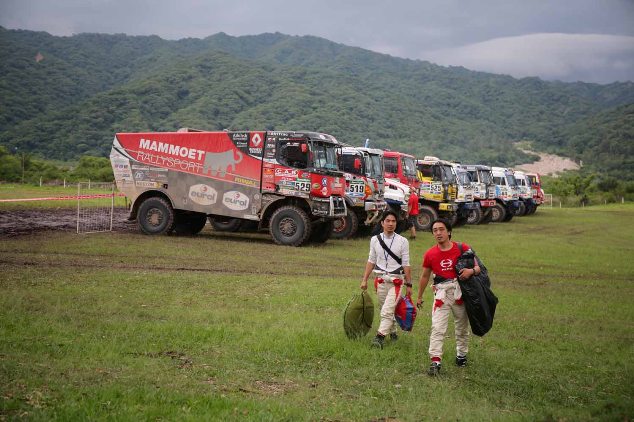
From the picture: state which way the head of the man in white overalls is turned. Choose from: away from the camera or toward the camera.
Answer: toward the camera

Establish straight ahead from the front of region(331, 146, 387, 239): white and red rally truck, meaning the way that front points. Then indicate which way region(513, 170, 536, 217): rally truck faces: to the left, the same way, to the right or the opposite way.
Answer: the same way

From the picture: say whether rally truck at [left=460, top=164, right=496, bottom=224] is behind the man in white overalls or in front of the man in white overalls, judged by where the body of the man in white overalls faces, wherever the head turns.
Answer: behind

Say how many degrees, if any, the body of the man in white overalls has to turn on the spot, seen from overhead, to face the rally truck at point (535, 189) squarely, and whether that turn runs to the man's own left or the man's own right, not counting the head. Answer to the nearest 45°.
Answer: approximately 180°

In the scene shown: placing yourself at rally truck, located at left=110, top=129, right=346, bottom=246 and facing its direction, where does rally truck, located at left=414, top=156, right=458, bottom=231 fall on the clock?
rally truck, located at left=414, top=156, right=458, bottom=231 is roughly at 9 o'clock from rally truck, located at left=110, top=129, right=346, bottom=246.

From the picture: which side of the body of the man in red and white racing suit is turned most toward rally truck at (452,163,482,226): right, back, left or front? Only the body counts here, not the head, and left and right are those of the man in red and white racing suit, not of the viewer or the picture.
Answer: back

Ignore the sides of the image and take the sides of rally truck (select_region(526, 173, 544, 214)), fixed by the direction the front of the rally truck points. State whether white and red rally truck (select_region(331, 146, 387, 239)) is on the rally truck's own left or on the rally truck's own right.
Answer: on the rally truck's own right

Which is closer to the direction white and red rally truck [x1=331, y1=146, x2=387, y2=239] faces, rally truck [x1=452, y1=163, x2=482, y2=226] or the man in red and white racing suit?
the man in red and white racing suit

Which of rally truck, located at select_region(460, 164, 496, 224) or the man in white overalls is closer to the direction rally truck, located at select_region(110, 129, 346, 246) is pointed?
the man in white overalls

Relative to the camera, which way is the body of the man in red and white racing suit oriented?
toward the camera

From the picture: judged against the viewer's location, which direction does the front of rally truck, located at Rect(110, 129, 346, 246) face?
facing the viewer and to the right of the viewer

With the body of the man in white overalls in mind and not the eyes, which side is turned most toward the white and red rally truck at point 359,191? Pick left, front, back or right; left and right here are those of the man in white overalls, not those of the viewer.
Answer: back

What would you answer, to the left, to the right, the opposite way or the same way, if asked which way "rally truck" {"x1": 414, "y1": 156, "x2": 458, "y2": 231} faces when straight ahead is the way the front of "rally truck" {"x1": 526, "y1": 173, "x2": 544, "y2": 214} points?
the same way

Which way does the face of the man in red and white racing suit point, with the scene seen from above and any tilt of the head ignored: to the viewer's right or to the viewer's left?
to the viewer's left

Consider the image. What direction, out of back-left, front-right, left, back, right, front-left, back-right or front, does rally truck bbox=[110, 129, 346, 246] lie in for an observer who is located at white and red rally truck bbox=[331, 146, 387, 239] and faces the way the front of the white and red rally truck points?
right

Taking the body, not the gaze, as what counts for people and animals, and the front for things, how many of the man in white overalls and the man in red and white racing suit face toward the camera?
2

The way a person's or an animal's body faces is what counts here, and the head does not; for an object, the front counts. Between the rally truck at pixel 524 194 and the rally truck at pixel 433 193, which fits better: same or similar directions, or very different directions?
same or similar directions

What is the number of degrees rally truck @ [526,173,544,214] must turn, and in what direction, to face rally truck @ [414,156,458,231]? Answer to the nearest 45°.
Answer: approximately 45° to its right

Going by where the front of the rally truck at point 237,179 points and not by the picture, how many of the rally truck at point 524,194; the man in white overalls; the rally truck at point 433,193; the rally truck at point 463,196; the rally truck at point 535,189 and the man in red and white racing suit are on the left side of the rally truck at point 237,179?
4

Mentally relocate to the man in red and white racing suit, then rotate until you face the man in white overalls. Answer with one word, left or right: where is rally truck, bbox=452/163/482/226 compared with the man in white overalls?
right

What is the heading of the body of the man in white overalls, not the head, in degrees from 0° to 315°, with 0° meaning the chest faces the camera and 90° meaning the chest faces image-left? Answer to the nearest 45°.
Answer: approximately 0°

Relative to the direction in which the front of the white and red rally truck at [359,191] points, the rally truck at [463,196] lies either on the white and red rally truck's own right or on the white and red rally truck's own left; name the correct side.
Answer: on the white and red rally truck's own left

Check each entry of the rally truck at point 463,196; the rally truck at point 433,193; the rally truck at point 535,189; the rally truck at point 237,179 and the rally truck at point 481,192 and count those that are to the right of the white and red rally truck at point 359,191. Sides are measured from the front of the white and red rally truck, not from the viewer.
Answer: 1
